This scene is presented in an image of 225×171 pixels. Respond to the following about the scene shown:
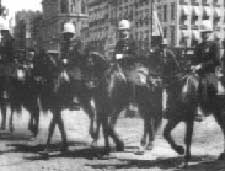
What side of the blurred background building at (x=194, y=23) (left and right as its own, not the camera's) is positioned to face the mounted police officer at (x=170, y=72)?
front

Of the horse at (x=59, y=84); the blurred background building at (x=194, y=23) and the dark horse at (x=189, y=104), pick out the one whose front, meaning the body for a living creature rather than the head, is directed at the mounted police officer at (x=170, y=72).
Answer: the blurred background building

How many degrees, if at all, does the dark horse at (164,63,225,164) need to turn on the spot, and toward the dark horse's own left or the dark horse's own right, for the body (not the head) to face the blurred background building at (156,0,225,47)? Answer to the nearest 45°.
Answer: approximately 135° to the dark horse's own right

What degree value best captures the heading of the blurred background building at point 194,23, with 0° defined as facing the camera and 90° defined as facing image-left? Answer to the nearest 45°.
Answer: approximately 0°

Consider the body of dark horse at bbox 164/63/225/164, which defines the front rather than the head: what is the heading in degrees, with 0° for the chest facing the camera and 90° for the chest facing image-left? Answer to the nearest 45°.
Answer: approximately 45°

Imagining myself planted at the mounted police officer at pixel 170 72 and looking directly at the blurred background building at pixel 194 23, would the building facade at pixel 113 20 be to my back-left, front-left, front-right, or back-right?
front-left

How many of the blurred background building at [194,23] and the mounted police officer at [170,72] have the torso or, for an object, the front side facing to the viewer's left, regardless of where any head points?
1

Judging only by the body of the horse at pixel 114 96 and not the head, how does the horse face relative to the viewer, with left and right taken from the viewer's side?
facing the viewer and to the left of the viewer
